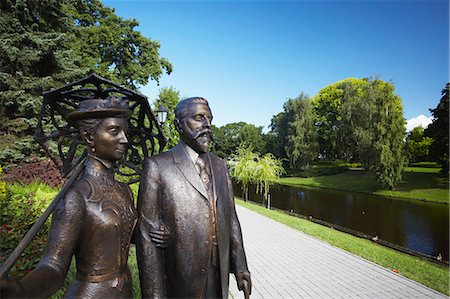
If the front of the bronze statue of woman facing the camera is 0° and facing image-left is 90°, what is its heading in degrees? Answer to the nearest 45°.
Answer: approximately 315°

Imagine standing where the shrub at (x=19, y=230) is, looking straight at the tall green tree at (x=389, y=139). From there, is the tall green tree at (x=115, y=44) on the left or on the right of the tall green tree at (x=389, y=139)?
left

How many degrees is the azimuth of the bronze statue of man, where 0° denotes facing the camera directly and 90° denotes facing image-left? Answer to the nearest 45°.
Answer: approximately 315°

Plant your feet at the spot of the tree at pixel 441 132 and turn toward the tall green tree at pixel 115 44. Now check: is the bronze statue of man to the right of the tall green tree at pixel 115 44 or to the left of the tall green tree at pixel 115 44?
left

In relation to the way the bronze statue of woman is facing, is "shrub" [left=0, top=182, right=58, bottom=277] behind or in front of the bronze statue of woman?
behind

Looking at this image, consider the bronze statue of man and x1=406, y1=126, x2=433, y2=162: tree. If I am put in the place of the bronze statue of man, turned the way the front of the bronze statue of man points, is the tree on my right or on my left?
on my left
